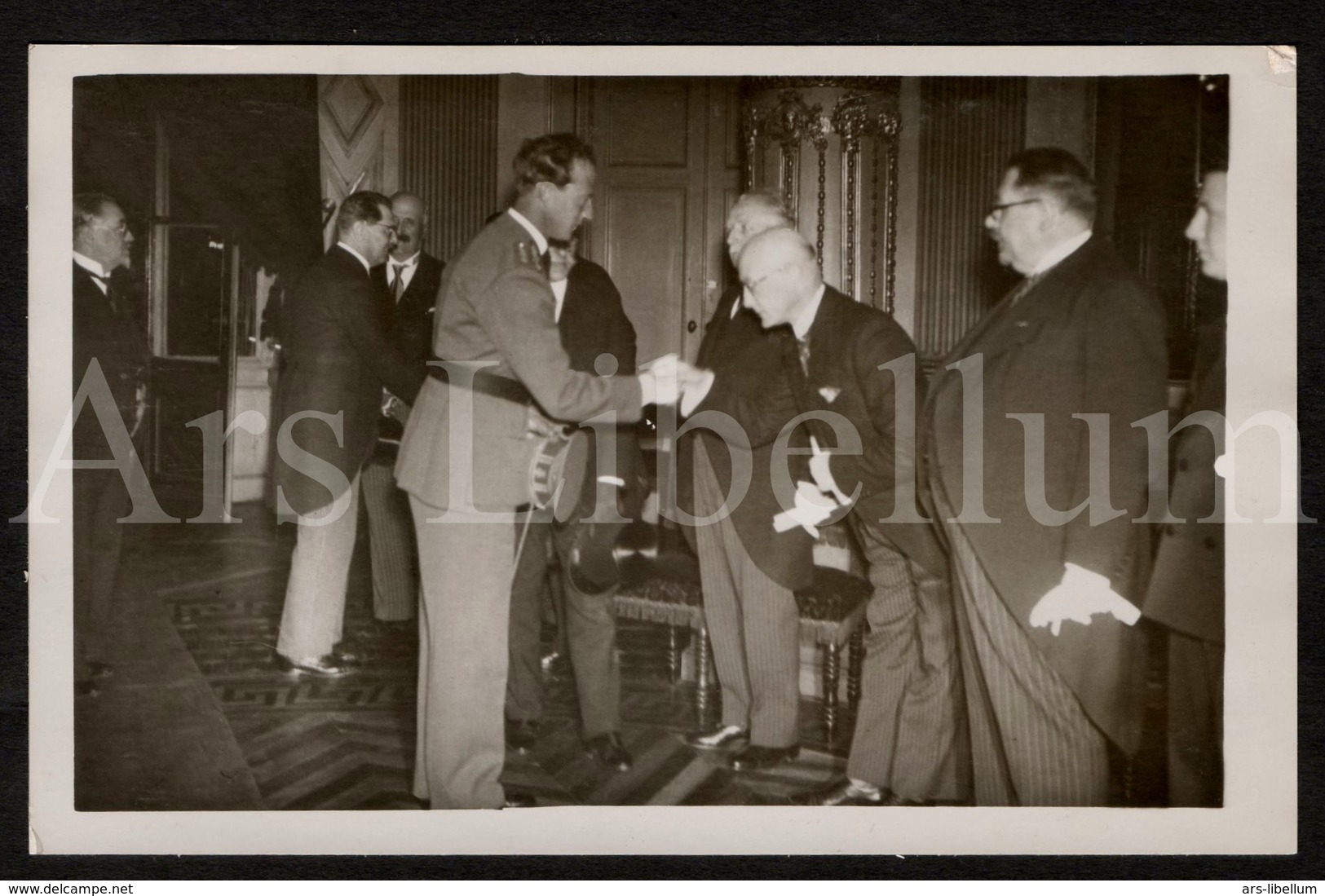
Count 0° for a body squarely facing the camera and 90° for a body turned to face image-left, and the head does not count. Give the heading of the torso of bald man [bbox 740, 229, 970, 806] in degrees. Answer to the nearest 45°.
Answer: approximately 90°

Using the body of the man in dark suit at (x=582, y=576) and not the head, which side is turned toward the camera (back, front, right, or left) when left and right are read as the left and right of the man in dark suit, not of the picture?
front
